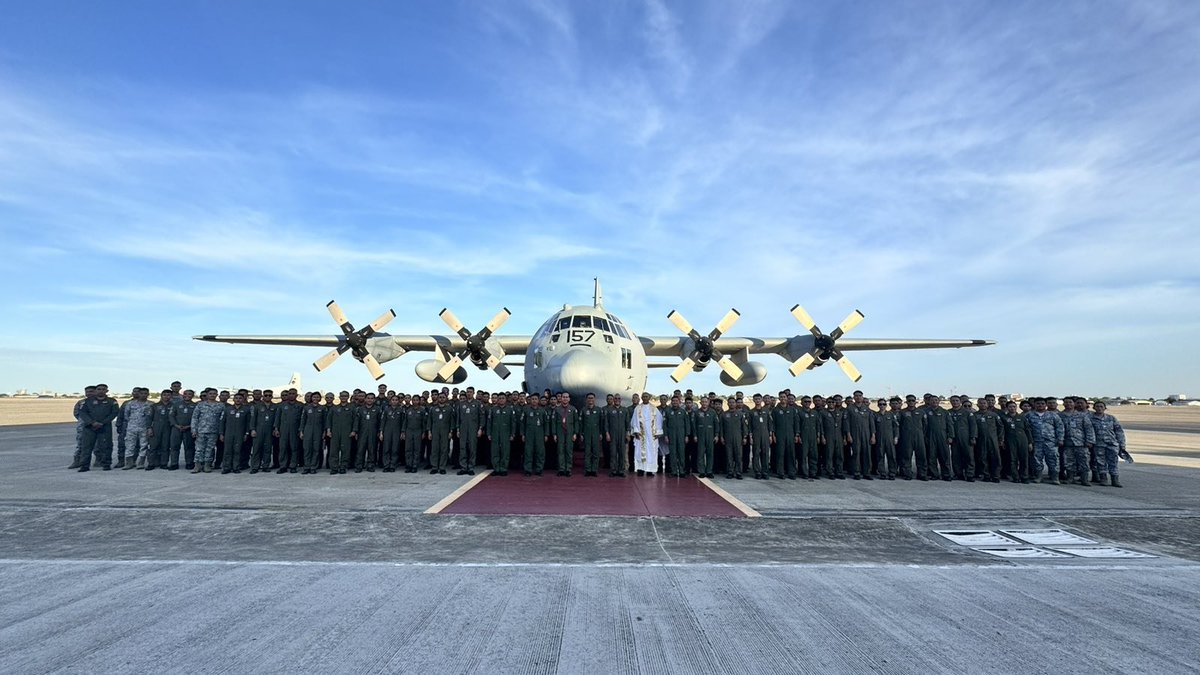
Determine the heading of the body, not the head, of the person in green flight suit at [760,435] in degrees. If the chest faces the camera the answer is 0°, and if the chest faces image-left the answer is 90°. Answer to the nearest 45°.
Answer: approximately 0°

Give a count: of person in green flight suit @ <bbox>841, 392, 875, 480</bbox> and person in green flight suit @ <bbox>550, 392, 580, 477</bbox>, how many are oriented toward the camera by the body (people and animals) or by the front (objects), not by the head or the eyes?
2

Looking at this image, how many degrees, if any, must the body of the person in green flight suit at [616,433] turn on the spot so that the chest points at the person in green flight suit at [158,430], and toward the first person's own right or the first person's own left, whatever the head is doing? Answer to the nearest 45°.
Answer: approximately 90° to the first person's own right

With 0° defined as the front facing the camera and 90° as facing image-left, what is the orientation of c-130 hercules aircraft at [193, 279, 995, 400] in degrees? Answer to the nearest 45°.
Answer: approximately 0°

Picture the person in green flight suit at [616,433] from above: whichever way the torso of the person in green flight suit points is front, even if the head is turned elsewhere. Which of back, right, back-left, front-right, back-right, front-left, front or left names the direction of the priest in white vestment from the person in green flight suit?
left

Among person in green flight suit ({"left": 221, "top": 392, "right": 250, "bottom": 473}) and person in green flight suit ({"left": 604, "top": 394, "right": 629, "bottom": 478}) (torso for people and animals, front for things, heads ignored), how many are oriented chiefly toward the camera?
2

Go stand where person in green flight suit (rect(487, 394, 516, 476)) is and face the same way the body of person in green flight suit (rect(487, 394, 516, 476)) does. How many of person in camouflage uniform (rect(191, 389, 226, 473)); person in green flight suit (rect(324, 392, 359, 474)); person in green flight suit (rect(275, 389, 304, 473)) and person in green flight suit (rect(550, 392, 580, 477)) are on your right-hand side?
3

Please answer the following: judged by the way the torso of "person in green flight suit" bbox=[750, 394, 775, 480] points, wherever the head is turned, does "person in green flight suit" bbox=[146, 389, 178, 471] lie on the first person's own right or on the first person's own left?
on the first person's own right
